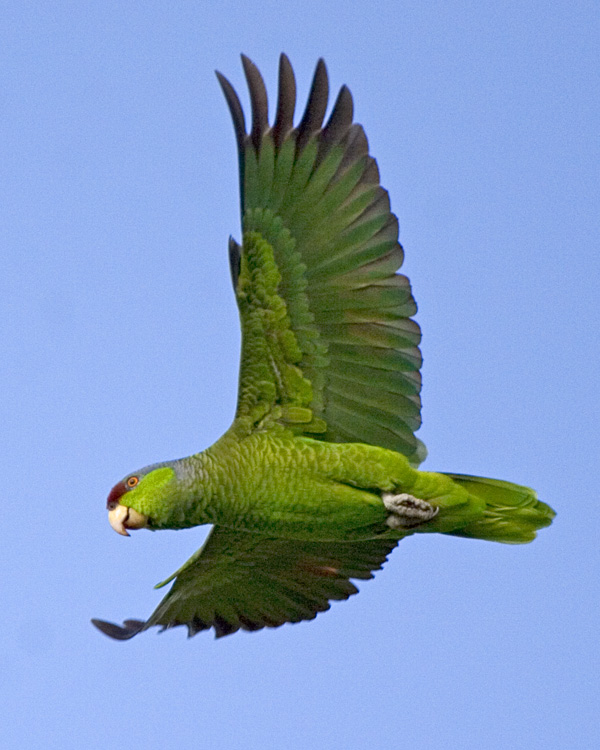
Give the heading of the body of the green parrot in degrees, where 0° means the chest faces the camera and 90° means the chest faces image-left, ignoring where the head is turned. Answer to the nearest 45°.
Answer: approximately 90°
